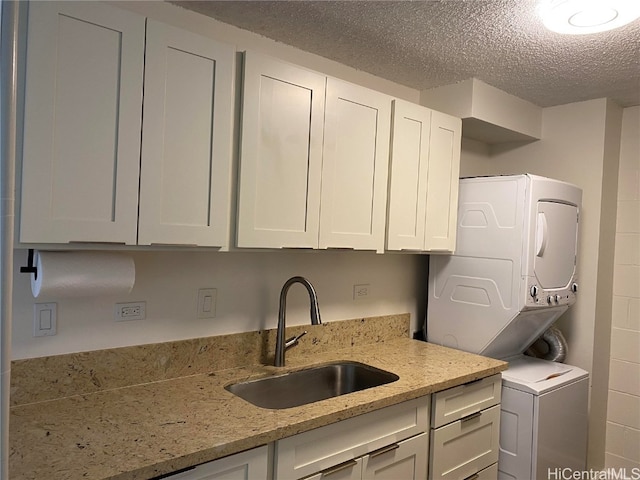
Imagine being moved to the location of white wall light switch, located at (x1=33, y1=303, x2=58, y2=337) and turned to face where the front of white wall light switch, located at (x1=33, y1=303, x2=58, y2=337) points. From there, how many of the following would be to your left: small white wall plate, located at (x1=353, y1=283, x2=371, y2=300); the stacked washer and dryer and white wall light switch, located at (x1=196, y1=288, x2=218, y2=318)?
3

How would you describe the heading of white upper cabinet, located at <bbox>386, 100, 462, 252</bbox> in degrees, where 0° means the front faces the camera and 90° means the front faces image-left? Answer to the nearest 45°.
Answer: approximately 315°

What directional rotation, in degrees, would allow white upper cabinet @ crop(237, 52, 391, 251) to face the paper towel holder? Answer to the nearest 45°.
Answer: approximately 90° to its right

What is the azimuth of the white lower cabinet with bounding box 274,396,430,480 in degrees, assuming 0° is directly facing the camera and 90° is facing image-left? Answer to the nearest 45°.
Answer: approximately 315°

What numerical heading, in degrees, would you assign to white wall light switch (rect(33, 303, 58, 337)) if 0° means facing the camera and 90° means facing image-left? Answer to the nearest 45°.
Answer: approximately 0°

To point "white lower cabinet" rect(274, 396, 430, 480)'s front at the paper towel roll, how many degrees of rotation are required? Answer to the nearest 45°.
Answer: approximately 90° to its right

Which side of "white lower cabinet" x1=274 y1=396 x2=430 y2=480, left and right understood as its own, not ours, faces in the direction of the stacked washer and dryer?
left
